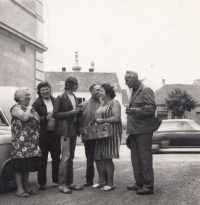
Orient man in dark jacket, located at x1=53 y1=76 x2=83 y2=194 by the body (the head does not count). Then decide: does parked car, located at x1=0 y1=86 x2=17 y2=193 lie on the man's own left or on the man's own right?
on the man's own right

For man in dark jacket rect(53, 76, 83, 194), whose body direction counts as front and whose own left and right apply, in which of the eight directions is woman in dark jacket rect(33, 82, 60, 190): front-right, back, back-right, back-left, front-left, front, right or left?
back

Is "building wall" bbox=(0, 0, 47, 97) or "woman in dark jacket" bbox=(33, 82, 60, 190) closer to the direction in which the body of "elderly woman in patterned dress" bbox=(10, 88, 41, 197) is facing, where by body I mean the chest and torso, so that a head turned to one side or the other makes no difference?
the woman in dark jacket

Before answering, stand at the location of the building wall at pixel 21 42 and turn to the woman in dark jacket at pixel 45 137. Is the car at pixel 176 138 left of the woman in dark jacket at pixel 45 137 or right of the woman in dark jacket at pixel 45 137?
left

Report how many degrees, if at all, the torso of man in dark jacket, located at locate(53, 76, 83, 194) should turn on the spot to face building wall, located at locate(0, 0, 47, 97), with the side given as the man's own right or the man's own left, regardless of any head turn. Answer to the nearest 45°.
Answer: approximately 135° to the man's own left
